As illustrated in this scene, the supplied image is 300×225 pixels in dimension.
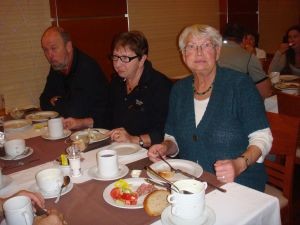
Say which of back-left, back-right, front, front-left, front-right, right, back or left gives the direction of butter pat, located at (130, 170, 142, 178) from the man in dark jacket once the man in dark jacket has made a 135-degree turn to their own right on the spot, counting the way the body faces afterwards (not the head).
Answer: back

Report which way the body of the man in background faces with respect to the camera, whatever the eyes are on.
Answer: away from the camera

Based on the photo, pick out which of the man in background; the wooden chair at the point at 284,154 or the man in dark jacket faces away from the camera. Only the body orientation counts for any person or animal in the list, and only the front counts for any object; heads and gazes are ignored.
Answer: the man in background

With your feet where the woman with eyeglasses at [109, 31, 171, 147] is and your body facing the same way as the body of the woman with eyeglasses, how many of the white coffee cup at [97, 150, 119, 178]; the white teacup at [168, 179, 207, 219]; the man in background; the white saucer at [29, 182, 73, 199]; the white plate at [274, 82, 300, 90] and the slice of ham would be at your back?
2

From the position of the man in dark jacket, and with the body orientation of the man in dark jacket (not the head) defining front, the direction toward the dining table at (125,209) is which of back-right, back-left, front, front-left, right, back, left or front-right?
front-left

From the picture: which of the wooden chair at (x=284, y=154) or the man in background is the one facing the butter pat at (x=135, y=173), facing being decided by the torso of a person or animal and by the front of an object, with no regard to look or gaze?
the wooden chair

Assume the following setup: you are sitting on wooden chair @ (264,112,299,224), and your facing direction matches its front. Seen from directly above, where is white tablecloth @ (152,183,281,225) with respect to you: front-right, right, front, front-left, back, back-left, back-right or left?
front-left

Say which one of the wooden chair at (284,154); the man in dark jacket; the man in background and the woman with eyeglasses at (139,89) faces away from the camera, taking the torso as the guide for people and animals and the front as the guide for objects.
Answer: the man in background

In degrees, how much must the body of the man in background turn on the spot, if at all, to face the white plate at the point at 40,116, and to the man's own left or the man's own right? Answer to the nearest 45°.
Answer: approximately 135° to the man's own left

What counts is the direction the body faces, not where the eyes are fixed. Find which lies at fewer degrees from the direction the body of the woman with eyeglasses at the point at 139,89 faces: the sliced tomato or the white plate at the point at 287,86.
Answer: the sliced tomato

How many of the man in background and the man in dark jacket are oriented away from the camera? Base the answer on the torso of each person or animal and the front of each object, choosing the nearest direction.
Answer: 1

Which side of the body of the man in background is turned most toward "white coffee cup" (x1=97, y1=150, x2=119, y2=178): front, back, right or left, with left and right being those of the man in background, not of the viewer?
back

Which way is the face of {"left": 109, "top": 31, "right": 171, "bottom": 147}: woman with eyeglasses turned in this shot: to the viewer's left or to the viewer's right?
to the viewer's left

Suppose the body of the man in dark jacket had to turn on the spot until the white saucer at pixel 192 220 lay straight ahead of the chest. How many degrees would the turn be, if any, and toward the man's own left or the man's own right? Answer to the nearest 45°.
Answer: approximately 45° to the man's own left
